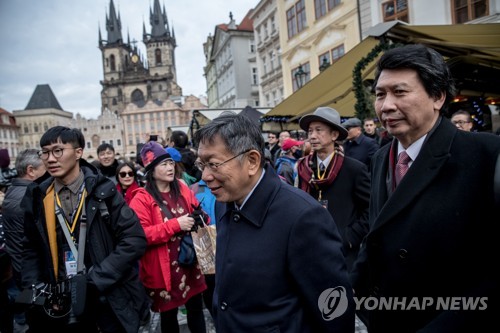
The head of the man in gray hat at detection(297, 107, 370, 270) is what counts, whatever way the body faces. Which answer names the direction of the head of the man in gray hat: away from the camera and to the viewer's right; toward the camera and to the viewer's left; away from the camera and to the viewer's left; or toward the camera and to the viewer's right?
toward the camera and to the viewer's left

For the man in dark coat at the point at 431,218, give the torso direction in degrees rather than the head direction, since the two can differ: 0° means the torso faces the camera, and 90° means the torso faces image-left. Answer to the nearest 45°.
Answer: approximately 45°

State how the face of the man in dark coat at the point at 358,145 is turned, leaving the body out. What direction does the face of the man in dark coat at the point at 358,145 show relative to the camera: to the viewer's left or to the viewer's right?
to the viewer's left

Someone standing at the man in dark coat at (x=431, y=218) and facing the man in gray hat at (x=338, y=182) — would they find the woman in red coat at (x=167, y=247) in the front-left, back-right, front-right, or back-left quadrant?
front-left

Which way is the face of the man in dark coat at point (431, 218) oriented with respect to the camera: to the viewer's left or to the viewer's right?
to the viewer's left

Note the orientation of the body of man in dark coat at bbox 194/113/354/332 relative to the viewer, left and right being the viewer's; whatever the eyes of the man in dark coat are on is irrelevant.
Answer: facing the viewer and to the left of the viewer

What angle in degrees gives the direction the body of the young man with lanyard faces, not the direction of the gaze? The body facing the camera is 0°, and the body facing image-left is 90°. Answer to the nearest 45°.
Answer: approximately 45°

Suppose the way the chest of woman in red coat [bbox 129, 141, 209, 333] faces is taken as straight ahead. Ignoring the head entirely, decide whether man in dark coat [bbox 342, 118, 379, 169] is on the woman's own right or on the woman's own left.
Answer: on the woman's own left

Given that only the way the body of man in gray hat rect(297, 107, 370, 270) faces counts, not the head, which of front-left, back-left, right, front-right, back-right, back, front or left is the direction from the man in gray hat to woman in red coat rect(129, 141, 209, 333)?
front-right

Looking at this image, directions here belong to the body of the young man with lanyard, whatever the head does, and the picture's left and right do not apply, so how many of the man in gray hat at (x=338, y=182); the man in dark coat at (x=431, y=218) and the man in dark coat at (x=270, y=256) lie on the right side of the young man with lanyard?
0

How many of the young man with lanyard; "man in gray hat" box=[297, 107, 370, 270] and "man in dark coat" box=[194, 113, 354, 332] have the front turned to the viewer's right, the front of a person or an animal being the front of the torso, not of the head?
0

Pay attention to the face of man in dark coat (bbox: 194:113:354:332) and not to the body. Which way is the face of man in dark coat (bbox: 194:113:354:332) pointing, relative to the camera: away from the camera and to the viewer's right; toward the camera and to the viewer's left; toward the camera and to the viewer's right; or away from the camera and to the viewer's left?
toward the camera and to the viewer's left

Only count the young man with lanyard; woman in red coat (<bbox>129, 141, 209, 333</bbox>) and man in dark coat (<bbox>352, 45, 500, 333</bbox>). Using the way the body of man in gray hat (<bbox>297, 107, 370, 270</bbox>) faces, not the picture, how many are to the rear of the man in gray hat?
0

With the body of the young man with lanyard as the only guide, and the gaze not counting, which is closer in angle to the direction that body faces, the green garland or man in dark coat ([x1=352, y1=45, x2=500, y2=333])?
the man in dark coat

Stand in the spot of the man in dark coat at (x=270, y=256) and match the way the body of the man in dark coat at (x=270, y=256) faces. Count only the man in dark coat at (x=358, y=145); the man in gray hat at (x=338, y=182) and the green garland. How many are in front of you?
0

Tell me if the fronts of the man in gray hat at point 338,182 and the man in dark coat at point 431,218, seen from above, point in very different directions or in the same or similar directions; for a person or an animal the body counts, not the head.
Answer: same or similar directions

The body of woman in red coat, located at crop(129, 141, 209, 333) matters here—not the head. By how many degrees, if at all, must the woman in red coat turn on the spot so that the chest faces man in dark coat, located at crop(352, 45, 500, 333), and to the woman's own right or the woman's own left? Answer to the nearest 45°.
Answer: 0° — they already face them

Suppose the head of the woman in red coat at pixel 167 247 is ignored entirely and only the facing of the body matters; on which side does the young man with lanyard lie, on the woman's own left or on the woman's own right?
on the woman's own right

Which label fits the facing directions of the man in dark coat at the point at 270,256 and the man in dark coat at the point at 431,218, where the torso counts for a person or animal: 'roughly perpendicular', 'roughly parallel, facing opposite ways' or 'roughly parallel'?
roughly parallel
